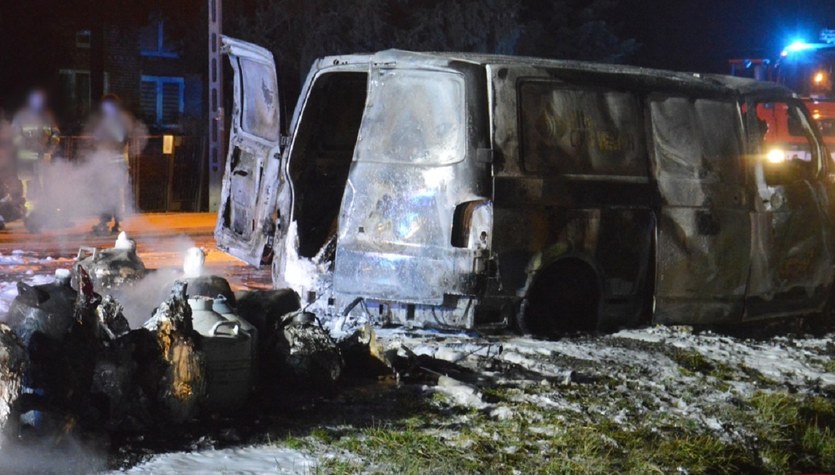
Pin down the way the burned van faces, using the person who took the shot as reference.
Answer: facing away from the viewer and to the right of the viewer

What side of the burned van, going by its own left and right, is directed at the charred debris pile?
back

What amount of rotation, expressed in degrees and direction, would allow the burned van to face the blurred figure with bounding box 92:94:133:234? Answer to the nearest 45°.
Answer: approximately 90° to its left

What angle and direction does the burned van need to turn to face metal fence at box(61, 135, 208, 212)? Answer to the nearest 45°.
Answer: approximately 90° to its left

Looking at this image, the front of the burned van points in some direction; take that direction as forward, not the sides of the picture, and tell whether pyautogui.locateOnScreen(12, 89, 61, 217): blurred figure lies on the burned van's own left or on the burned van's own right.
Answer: on the burned van's own left

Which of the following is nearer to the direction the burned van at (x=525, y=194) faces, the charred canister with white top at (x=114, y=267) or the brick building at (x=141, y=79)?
the brick building

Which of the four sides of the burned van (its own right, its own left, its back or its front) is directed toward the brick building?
left

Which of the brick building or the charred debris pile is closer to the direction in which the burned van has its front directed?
the brick building

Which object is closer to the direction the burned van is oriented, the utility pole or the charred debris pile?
the utility pole

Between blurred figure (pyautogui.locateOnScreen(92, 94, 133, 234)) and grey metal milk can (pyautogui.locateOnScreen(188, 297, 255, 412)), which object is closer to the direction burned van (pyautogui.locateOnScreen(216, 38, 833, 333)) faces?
the blurred figure

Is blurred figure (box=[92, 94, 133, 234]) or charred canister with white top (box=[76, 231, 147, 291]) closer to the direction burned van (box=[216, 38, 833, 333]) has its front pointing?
the blurred figure

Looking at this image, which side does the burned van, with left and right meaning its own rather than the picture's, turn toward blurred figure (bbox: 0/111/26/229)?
left

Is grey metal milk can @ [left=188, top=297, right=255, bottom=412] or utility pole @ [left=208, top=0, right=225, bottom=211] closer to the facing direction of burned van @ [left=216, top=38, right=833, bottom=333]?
the utility pole

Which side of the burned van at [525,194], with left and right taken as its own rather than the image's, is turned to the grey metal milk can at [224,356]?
back
